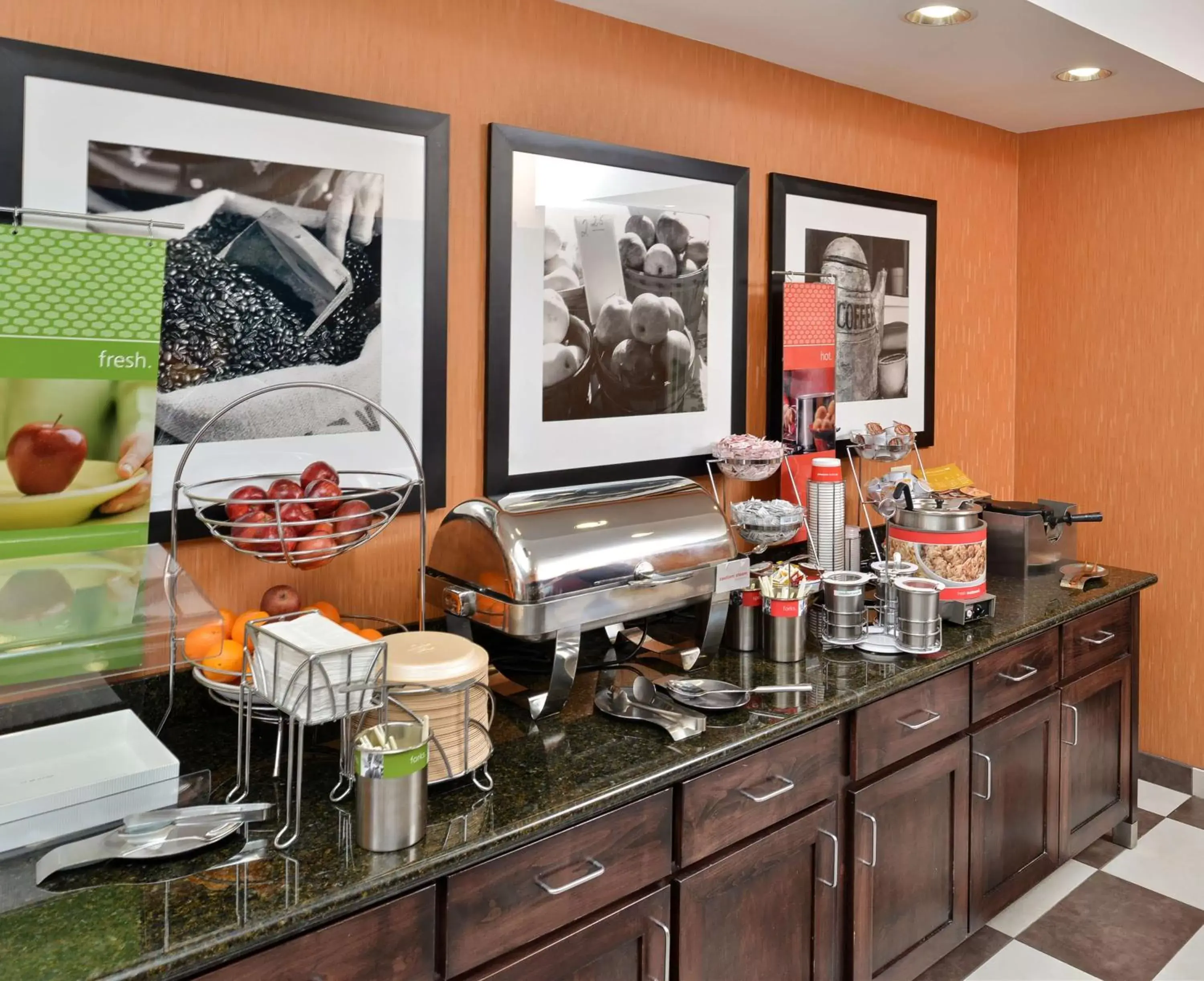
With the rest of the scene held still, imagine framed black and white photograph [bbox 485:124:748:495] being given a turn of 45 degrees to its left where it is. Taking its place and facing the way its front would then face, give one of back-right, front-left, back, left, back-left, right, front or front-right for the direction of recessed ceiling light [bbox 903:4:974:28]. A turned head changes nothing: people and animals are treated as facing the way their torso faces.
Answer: front

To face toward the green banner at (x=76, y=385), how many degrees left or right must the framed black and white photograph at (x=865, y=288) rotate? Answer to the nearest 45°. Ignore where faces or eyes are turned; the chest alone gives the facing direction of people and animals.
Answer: approximately 90° to its right

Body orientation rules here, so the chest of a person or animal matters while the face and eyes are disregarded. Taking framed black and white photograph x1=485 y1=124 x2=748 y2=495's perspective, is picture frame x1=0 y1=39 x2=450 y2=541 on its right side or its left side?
on its right

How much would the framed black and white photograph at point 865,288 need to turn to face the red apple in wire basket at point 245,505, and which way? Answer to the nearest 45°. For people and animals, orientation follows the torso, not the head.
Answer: approximately 90° to its right

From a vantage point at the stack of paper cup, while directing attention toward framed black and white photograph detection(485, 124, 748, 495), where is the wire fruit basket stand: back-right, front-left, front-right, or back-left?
front-left

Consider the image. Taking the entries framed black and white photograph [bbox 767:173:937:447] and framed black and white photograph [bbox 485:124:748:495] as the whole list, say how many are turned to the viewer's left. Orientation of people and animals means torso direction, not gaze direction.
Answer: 0

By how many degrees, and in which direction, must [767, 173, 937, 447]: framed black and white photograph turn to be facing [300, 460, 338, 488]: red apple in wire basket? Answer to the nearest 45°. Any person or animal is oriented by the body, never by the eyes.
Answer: approximately 90° to its right

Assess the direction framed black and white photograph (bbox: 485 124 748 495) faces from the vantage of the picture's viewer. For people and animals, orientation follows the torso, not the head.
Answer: facing the viewer and to the right of the viewer

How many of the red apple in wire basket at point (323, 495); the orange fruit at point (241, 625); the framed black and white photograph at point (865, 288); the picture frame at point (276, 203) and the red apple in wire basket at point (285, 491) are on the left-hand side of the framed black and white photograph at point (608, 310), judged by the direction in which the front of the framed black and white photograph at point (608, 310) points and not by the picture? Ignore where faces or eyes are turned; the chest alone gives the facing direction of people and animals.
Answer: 1
